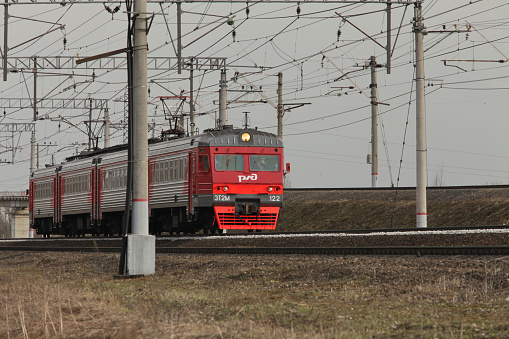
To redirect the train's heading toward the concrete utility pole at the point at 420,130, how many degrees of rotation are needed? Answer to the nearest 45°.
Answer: approximately 45° to its left

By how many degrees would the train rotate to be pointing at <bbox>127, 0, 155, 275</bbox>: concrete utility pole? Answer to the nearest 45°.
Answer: approximately 45° to its right

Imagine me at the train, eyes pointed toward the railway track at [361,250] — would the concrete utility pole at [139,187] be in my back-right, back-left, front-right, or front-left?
front-right

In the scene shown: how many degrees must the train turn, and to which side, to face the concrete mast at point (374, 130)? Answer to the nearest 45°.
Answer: approximately 90° to its left

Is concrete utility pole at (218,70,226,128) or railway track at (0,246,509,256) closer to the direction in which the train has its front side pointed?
the railway track

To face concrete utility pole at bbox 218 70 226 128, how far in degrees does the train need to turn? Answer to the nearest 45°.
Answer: approximately 135° to its left

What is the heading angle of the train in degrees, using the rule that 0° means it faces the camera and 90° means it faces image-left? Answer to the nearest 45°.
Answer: approximately 315°
